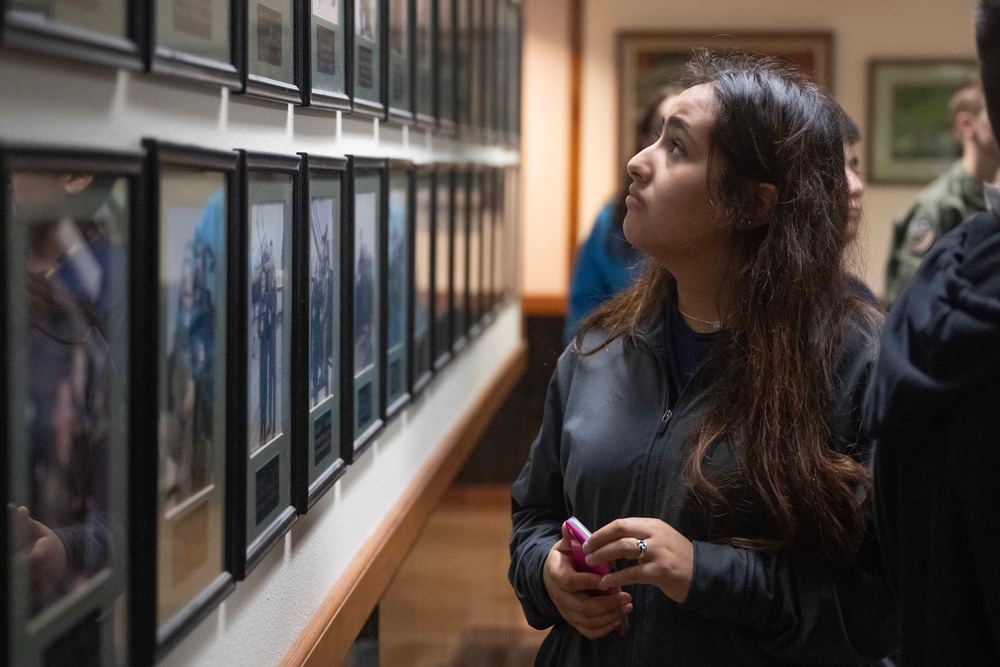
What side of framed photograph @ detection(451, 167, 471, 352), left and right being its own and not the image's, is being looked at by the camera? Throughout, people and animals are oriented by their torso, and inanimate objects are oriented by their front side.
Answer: right

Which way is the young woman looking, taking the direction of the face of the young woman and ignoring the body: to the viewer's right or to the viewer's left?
to the viewer's left

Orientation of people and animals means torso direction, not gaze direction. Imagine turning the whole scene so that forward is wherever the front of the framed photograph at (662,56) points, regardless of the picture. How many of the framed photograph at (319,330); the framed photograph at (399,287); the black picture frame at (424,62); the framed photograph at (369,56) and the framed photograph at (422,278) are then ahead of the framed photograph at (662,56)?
5

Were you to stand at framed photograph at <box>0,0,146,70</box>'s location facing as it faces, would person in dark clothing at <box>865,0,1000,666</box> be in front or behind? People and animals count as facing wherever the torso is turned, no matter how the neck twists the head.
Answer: in front

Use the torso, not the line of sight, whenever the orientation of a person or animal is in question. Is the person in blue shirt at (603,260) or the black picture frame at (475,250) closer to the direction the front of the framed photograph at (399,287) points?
the person in blue shirt

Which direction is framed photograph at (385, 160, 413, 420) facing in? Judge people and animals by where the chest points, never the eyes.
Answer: to the viewer's right

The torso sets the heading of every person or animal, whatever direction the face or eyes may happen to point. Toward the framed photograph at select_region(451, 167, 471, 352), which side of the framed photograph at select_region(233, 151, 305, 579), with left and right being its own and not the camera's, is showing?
left

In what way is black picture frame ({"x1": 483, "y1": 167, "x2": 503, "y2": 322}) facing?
to the viewer's right

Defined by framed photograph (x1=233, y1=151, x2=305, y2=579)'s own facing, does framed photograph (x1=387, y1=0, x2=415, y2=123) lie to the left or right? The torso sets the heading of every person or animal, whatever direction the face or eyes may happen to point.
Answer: on its left

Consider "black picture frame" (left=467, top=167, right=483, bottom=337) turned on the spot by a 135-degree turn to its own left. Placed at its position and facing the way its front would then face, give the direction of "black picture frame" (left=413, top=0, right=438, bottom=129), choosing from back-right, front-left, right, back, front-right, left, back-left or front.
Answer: back-left

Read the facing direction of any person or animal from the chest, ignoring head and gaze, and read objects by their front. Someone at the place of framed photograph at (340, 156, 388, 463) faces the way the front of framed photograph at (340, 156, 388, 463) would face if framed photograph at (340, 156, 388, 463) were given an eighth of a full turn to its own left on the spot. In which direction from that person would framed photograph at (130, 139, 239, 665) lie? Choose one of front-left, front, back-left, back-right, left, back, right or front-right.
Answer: back-right

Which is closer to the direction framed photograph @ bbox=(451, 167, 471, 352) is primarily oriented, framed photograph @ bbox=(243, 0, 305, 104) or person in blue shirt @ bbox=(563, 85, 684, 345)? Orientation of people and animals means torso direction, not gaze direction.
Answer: the person in blue shirt

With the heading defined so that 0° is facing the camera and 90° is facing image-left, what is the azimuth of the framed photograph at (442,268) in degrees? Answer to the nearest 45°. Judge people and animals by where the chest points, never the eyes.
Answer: approximately 270°

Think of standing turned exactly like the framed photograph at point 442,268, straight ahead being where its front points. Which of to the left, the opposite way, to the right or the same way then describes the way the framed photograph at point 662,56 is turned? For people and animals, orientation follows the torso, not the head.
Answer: to the right

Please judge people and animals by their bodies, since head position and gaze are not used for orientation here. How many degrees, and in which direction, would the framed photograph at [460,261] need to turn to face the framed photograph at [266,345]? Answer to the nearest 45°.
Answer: approximately 90° to its right

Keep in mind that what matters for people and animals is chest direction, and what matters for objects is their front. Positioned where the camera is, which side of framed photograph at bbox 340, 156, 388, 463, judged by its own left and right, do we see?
right
